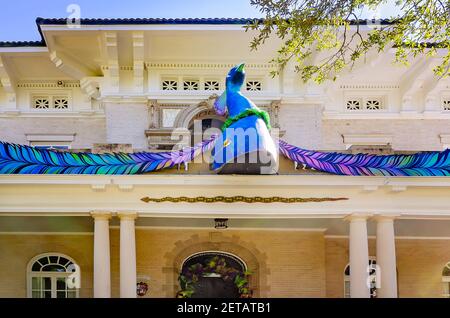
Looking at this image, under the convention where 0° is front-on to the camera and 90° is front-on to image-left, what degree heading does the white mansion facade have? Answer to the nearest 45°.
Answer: approximately 0°

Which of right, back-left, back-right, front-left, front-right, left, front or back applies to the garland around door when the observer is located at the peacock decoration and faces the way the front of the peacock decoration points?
back

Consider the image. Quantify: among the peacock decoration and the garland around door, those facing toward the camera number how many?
2

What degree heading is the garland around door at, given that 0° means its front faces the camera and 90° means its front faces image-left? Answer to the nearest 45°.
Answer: approximately 0°
